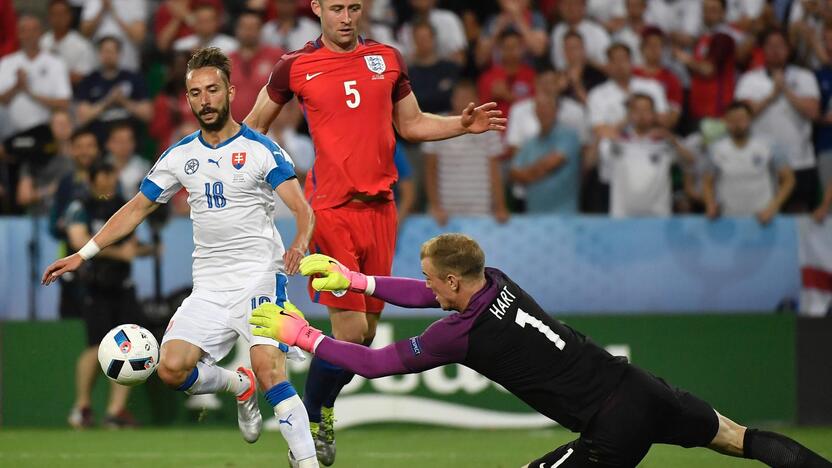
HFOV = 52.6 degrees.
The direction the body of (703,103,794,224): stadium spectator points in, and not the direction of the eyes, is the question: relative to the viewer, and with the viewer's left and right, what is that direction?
facing the viewer

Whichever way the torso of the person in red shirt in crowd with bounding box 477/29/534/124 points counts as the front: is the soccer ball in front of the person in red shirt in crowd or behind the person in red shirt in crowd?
in front

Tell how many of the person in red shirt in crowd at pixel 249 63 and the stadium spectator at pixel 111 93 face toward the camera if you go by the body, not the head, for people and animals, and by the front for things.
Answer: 2

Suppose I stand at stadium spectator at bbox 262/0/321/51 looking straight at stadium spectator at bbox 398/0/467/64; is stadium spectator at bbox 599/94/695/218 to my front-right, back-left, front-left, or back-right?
front-right

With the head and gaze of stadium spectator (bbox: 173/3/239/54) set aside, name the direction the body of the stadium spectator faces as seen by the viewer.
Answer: toward the camera

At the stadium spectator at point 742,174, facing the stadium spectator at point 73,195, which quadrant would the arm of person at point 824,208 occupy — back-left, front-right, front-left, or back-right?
back-left

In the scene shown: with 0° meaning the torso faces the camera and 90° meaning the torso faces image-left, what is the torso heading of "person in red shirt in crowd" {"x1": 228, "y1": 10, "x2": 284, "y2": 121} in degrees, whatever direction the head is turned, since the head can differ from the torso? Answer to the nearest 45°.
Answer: approximately 0°

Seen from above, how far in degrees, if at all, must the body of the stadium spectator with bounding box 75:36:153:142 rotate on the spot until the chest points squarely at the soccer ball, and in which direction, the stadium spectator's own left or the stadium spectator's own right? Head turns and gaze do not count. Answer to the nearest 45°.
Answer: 0° — they already face it

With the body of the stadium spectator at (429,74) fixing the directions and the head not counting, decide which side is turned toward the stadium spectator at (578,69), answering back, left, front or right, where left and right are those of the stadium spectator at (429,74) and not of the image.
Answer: left

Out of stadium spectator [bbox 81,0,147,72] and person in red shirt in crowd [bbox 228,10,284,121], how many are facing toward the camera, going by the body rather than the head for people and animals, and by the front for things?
2

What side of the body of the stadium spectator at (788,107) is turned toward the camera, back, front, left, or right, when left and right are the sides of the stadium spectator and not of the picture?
front

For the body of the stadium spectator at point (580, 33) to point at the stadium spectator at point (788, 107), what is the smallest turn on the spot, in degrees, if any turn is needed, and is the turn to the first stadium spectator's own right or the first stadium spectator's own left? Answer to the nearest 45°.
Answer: approximately 90° to the first stadium spectator's own left
